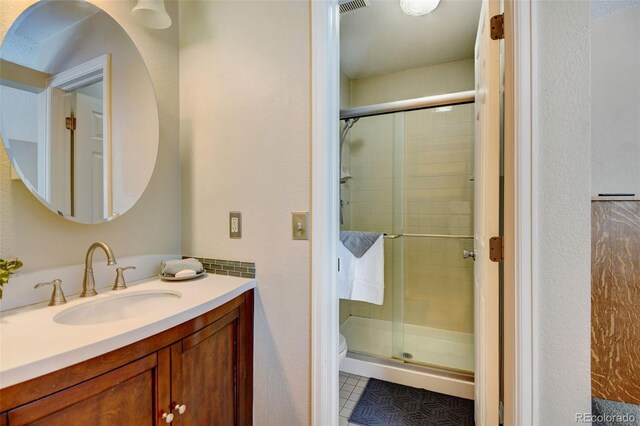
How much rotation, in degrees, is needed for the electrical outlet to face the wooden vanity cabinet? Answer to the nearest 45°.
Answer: approximately 45° to its right

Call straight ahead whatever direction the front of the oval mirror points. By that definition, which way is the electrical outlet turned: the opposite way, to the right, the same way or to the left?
to the right

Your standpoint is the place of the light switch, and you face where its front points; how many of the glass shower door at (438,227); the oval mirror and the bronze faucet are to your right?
2

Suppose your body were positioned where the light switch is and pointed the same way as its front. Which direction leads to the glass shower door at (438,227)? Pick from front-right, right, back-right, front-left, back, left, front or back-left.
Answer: back-left

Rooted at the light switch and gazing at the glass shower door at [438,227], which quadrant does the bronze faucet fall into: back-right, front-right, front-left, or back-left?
back-left

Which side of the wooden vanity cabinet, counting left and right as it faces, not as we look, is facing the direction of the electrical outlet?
left

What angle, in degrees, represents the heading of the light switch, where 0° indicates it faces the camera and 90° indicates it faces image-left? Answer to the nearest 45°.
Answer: approximately 0°

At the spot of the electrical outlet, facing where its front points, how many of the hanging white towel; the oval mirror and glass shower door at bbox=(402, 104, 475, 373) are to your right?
1

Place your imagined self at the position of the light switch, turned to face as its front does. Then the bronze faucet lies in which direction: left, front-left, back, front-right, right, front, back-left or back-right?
right

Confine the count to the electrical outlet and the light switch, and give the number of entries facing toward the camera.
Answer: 2
